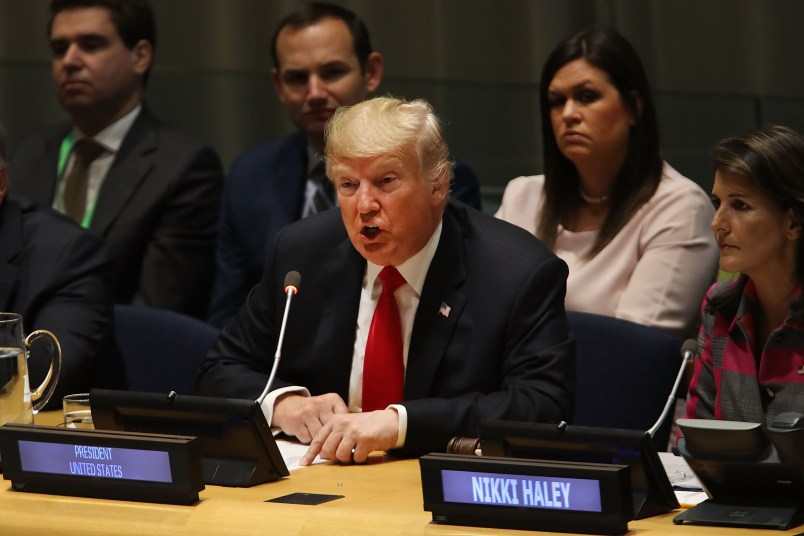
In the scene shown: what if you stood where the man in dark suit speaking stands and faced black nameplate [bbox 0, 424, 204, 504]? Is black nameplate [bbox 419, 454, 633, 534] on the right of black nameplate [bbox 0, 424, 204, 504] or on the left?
left

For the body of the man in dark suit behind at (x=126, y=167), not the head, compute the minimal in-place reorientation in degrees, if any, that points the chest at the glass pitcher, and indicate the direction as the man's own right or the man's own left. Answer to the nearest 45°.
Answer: approximately 45° to the man's own left

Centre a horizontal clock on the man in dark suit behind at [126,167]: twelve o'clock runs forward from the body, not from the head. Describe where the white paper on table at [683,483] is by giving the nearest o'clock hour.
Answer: The white paper on table is roughly at 10 o'clock from the man in dark suit behind.

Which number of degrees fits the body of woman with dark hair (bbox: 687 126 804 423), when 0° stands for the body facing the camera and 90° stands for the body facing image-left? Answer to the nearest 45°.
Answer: approximately 45°

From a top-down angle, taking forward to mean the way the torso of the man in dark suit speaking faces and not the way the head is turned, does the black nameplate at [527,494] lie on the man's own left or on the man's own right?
on the man's own left

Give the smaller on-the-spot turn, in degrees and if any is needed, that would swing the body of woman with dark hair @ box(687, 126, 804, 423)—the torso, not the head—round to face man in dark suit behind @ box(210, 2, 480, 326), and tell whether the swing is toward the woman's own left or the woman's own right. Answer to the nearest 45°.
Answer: approximately 90° to the woman's own right

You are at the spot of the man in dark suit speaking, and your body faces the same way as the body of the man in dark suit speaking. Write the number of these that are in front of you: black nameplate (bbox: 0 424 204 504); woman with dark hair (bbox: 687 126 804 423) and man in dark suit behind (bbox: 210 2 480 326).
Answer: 1

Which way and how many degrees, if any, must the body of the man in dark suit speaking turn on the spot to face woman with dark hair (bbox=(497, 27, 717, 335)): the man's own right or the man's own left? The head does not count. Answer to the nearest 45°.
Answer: approximately 180°

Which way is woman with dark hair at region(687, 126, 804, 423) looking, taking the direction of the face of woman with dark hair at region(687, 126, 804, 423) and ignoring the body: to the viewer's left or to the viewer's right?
to the viewer's left

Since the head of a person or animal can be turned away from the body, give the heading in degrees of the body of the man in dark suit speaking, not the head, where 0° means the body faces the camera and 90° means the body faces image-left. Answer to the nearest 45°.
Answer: approximately 45°
